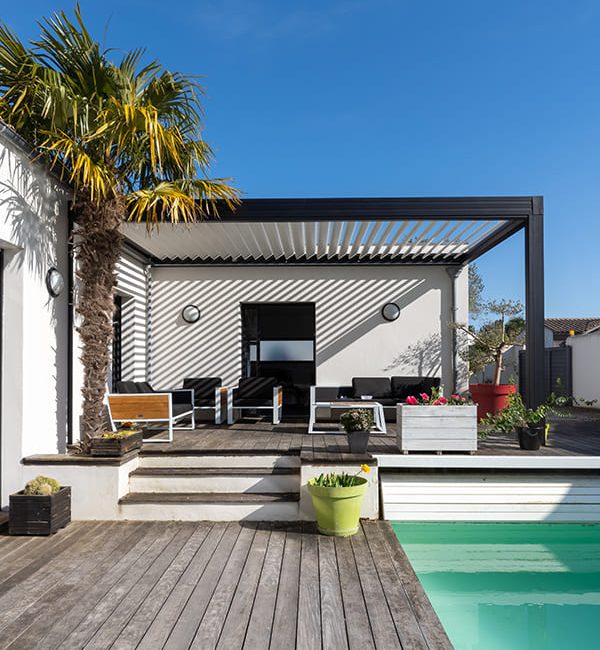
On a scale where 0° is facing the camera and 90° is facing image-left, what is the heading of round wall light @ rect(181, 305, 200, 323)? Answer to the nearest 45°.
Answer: approximately 0°

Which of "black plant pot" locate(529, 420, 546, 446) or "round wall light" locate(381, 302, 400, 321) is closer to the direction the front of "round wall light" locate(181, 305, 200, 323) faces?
the black plant pot

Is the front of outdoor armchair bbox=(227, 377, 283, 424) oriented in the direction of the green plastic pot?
yes

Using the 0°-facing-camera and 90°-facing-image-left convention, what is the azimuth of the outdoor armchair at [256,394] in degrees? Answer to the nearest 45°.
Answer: approximately 0°
